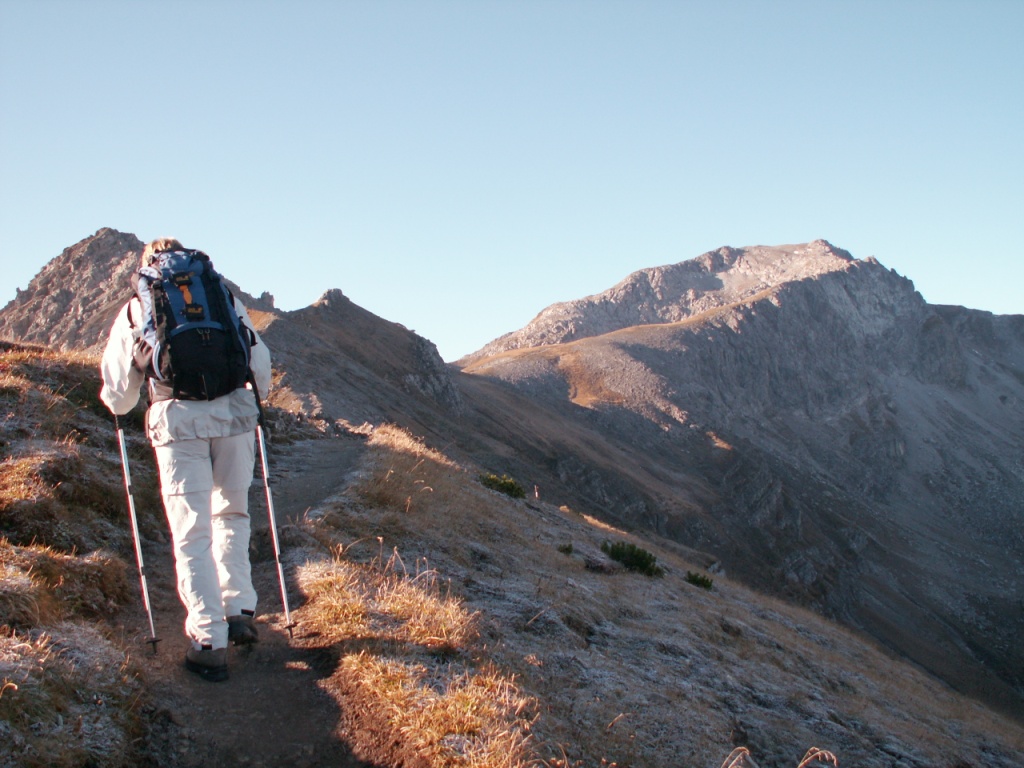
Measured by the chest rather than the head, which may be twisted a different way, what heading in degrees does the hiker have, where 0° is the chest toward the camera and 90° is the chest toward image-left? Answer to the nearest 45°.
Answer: approximately 180°

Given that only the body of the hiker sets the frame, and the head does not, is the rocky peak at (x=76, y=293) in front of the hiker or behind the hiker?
in front

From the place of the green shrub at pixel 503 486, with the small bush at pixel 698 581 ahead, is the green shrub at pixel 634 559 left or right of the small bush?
right

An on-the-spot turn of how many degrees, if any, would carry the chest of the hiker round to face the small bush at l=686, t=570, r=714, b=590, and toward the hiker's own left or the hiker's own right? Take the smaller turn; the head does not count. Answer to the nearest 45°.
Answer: approximately 45° to the hiker's own right

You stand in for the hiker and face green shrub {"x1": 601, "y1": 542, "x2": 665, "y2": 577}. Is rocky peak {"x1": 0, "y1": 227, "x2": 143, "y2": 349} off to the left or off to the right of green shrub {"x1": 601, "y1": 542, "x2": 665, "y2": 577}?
left

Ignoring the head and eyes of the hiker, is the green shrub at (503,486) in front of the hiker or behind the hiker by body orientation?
in front
